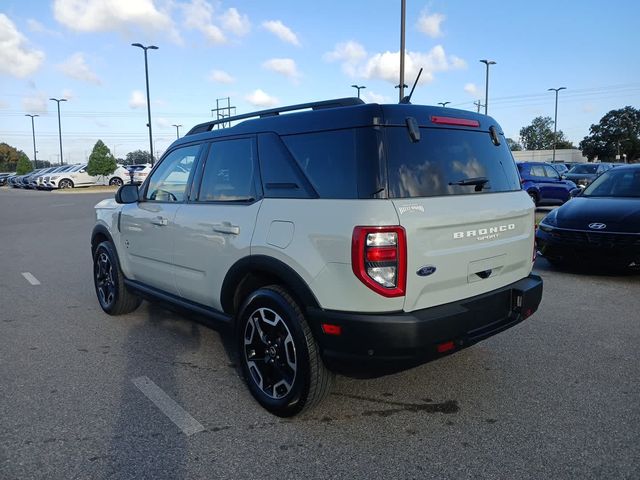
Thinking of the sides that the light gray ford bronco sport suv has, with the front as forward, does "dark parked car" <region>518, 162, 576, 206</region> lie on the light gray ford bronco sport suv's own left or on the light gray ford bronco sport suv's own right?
on the light gray ford bronco sport suv's own right

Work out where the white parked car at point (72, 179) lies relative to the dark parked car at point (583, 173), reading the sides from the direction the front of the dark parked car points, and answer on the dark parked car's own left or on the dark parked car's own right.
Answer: on the dark parked car's own right

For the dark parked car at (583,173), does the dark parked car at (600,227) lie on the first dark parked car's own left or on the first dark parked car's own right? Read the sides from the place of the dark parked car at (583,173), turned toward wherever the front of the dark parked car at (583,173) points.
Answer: on the first dark parked car's own left

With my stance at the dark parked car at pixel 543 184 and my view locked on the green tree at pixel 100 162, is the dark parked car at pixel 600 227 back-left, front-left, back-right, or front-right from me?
back-left

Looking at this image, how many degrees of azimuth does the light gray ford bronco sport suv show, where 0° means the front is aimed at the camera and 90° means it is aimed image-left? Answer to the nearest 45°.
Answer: approximately 135°

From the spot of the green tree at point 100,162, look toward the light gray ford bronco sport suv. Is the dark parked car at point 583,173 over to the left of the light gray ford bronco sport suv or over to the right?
left

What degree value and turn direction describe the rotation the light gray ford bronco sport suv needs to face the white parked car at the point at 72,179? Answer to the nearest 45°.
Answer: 0° — it already faces it

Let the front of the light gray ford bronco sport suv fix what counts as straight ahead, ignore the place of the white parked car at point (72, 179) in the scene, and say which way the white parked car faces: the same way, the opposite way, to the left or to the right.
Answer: to the left

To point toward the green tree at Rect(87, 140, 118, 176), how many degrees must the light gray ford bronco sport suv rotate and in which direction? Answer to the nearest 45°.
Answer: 0° — it already faces it

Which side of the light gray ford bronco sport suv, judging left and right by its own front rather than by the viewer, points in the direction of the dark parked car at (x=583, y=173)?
right

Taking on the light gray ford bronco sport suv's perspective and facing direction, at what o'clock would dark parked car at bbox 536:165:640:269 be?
The dark parked car is roughly at 3 o'clock from the light gray ford bronco sport suv.

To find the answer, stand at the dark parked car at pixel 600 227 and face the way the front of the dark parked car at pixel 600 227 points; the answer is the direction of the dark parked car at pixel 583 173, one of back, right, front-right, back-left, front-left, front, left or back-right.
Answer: back-right

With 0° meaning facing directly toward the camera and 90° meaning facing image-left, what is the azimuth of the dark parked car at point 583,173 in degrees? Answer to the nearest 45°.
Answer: approximately 45°

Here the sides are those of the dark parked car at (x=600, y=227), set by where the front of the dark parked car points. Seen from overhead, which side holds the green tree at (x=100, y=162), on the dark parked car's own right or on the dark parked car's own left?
on the dark parked car's own right
